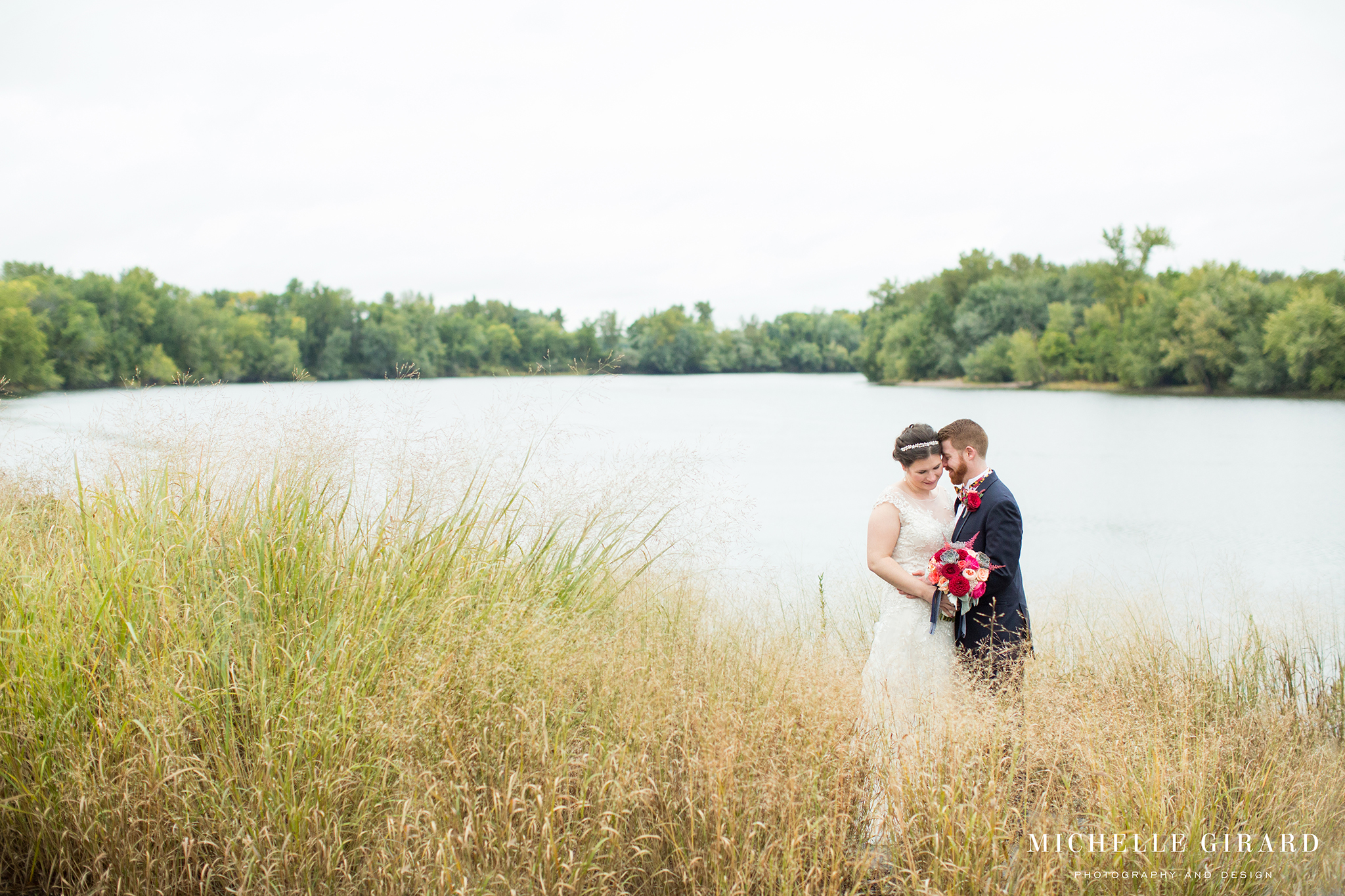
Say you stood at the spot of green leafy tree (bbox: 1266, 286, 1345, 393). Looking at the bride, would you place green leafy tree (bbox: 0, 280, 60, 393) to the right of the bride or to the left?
right

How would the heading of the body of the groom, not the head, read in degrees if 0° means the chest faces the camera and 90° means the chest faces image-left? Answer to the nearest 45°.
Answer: approximately 90°

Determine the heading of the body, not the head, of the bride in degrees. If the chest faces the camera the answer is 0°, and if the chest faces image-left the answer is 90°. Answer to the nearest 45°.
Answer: approximately 315°

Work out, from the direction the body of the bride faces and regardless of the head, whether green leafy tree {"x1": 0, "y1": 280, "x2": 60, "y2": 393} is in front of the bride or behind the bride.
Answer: behind
